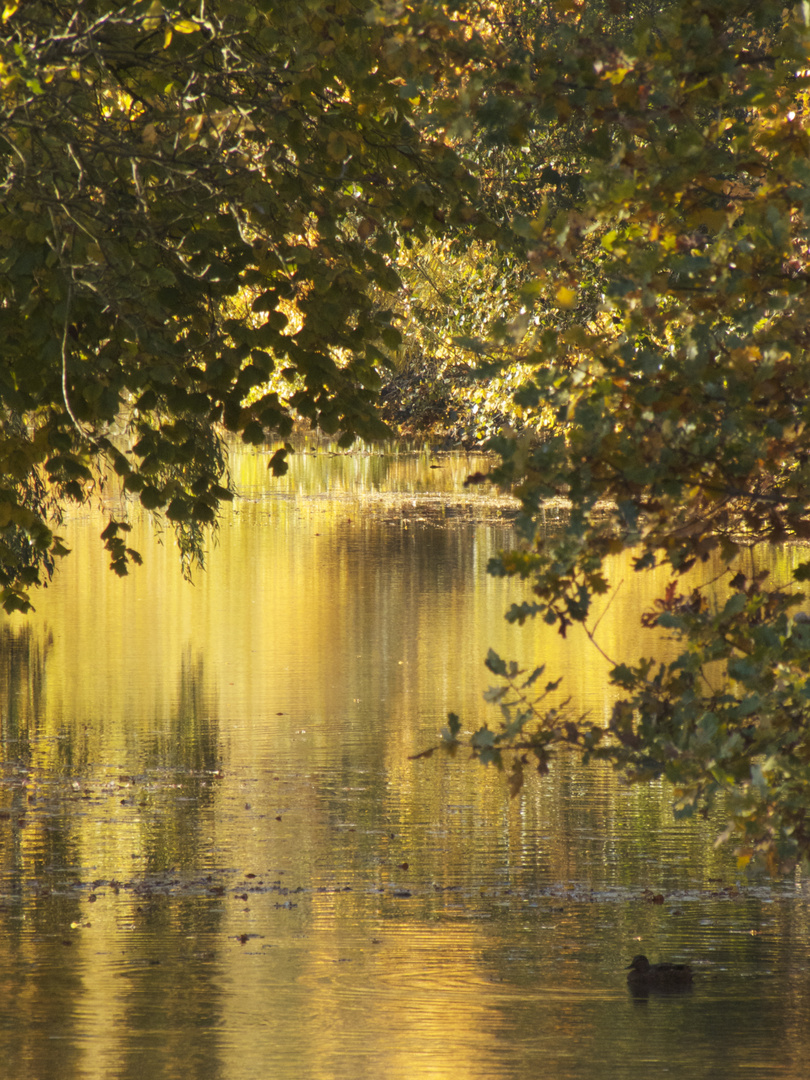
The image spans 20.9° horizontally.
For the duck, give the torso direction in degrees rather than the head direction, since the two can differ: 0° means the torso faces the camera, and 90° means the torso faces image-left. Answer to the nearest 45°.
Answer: approximately 90°
